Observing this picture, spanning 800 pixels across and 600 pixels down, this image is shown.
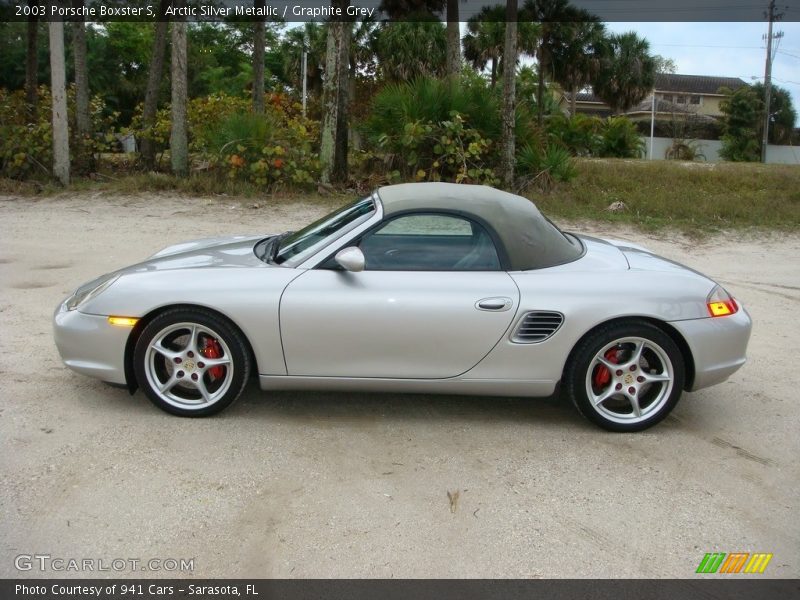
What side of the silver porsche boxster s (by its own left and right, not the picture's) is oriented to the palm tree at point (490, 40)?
right

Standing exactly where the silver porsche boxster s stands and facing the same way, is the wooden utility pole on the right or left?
on its right

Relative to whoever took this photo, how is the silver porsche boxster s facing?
facing to the left of the viewer

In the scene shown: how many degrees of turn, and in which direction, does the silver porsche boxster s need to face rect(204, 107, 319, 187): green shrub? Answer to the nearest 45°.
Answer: approximately 90° to its right

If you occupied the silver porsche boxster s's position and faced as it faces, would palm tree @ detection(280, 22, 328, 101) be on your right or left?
on your right

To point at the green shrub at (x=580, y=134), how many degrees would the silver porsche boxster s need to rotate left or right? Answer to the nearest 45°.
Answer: approximately 90° to its right

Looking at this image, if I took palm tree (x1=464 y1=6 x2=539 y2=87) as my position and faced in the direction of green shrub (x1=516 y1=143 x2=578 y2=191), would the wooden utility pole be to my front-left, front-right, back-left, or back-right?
back-left

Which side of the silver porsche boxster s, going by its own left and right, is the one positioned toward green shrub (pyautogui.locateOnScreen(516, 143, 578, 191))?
right
